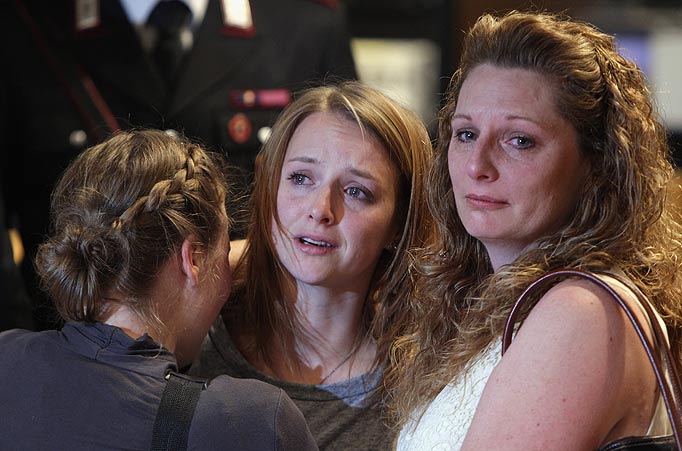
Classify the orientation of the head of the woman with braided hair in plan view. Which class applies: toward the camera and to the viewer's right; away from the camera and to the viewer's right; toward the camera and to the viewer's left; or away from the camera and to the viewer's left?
away from the camera and to the viewer's right

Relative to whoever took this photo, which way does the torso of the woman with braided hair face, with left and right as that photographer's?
facing away from the viewer and to the right of the viewer

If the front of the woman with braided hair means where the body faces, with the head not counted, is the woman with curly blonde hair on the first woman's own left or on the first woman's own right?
on the first woman's own right
